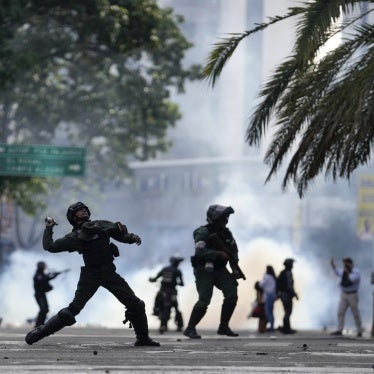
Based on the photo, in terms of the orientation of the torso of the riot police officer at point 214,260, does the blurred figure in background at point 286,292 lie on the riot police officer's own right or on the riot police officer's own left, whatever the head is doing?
on the riot police officer's own left

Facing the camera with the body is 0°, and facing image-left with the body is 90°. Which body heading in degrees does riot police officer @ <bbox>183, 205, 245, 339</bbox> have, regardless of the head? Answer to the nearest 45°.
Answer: approximately 315°

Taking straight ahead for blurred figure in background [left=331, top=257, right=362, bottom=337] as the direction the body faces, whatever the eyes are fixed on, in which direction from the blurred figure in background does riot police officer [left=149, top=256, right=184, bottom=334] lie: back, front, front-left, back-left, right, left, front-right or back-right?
front-right

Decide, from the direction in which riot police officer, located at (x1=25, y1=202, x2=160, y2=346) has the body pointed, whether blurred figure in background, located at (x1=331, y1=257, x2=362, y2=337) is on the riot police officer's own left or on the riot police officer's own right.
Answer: on the riot police officer's own left

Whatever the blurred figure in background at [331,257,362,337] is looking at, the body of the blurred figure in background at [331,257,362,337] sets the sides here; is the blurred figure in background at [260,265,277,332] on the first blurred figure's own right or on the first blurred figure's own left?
on the first blurred figure's own right

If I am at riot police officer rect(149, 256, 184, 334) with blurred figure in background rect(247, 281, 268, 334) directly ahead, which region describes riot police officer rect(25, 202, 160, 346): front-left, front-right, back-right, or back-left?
back-right

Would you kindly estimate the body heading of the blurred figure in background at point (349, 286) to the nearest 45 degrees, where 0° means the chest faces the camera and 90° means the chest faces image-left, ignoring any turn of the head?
approximately 45°

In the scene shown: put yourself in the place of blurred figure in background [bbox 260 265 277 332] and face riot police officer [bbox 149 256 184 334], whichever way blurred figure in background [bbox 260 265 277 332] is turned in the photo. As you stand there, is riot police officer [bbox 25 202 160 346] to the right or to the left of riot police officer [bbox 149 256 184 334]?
left
